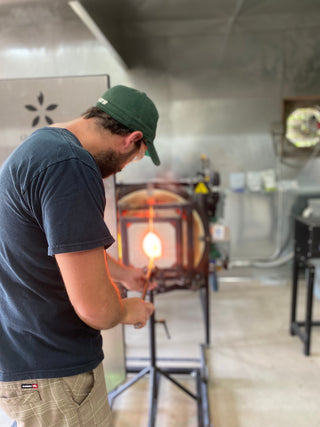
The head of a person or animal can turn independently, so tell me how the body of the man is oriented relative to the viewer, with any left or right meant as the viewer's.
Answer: facing away from the viewer and to the right of the viewer

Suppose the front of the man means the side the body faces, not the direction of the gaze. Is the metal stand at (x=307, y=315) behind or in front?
in front
